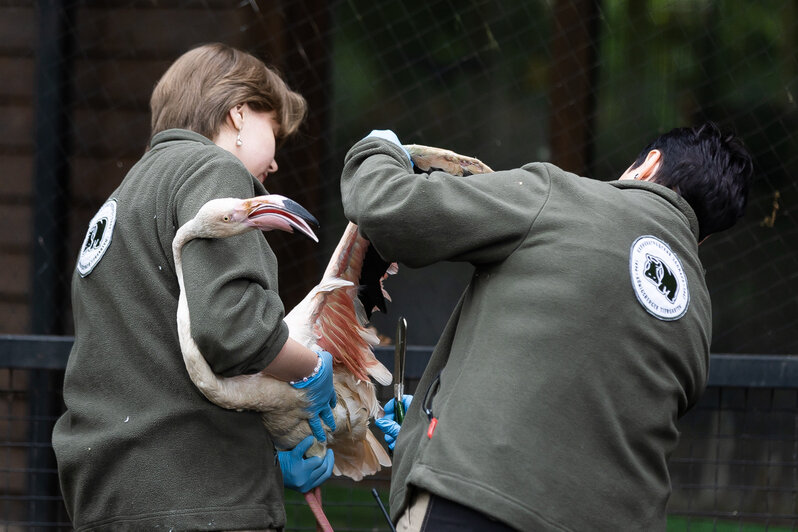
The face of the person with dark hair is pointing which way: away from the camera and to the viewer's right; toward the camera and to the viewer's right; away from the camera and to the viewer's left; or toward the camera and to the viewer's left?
away from the camera and to the viewer's left

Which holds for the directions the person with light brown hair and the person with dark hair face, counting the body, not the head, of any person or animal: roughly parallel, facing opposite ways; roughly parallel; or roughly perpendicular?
roughly perpendicular

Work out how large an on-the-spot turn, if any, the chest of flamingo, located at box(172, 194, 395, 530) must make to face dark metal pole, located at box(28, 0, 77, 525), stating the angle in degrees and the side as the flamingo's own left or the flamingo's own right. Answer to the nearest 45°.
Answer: approximately 90° to the flamingo's own right

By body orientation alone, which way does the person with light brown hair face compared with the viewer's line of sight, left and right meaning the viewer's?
facing away from the viewer and to the right of the viewer

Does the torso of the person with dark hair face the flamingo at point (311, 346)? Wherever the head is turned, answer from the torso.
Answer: yes

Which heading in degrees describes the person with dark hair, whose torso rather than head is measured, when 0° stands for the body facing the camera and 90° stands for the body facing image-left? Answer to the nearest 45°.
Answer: approximately 135°

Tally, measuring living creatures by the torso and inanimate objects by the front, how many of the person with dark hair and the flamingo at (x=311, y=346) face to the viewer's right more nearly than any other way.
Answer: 0

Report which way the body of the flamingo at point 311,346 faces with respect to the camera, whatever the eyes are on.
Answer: to the viewer's left
